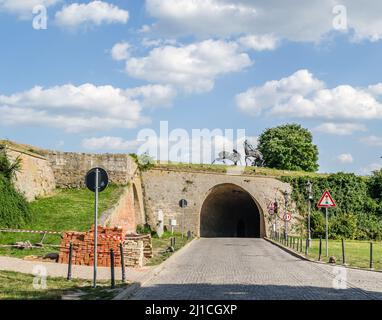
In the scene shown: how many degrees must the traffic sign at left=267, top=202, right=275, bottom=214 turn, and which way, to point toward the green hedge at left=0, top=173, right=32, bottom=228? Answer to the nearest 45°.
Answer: approximately 45° to its right

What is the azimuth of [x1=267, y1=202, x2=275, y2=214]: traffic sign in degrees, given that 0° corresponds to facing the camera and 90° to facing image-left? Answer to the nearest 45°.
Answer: approximately 0°

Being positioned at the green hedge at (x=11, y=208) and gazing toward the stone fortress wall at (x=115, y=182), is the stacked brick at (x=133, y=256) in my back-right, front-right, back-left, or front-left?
back-right

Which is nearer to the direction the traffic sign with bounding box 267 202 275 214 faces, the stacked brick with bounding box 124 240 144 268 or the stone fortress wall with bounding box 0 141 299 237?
the stacked brick

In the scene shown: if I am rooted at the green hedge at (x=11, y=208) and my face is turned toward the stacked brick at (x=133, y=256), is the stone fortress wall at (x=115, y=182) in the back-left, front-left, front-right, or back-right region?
back-left
